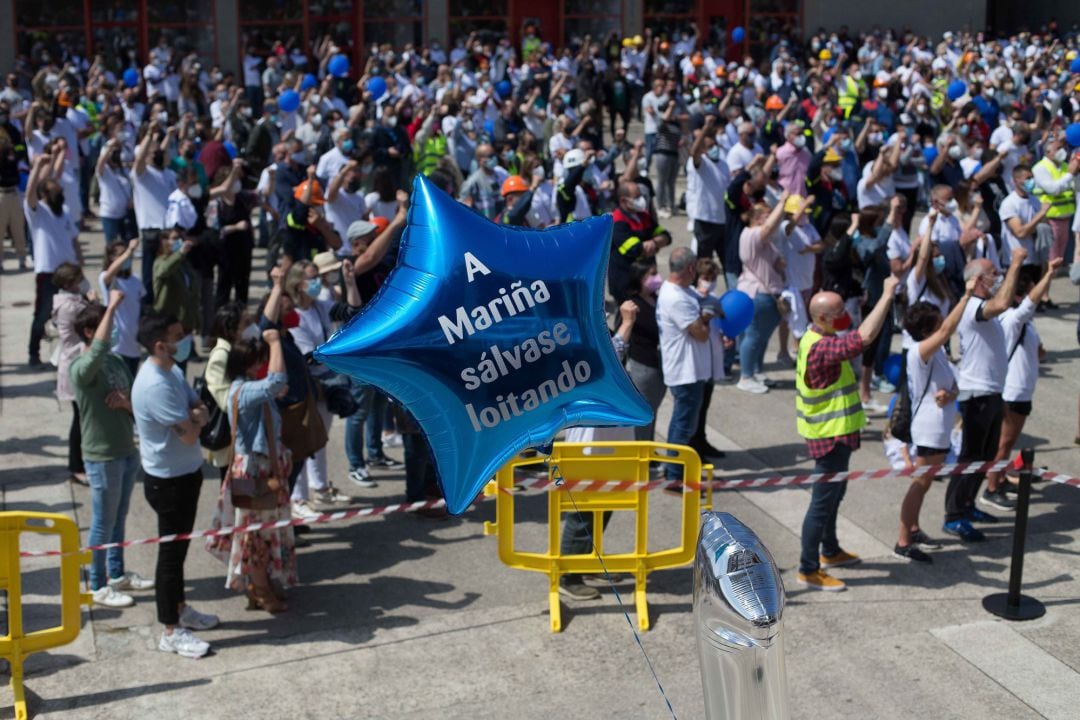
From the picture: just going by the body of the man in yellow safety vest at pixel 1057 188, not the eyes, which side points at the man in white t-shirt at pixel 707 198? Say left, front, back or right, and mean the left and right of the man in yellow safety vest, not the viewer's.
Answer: right

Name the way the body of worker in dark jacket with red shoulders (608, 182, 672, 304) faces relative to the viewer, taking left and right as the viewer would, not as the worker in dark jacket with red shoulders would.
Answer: facing the viewer and to the right of the viewer

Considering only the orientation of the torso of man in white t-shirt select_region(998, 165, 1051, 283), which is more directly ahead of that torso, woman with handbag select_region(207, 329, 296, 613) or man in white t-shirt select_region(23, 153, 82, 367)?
the woman with handbag

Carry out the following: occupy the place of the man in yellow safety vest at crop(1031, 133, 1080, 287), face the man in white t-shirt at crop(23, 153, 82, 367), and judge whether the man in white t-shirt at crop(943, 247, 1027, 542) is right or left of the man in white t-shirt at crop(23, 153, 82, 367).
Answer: left

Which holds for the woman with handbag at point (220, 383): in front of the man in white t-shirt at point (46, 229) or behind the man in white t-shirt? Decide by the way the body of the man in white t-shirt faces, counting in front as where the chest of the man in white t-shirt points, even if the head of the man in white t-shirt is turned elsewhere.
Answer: in front

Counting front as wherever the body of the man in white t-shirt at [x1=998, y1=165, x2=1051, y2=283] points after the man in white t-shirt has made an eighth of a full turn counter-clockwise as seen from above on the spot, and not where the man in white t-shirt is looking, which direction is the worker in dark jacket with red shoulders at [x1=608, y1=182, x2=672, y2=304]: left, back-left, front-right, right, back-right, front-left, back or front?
back-right

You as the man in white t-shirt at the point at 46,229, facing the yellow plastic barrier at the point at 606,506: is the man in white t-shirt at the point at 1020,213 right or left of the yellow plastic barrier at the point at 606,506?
left

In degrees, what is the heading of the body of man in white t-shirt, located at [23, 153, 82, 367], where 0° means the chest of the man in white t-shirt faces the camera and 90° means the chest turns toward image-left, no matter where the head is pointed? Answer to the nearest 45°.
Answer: approximately 315°

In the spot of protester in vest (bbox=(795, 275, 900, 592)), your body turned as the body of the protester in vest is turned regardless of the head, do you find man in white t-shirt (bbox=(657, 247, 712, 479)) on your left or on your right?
on your left

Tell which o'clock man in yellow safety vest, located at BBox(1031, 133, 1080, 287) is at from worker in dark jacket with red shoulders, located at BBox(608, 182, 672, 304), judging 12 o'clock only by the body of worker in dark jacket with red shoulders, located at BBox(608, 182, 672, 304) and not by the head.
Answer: man in yellow safety vest, located at BBox(1031, 133, 1080, 287) is roughly at 9 o'clock from worker in dark jacket with red shoulders, located at BBox(608, 182, 672, 304).
